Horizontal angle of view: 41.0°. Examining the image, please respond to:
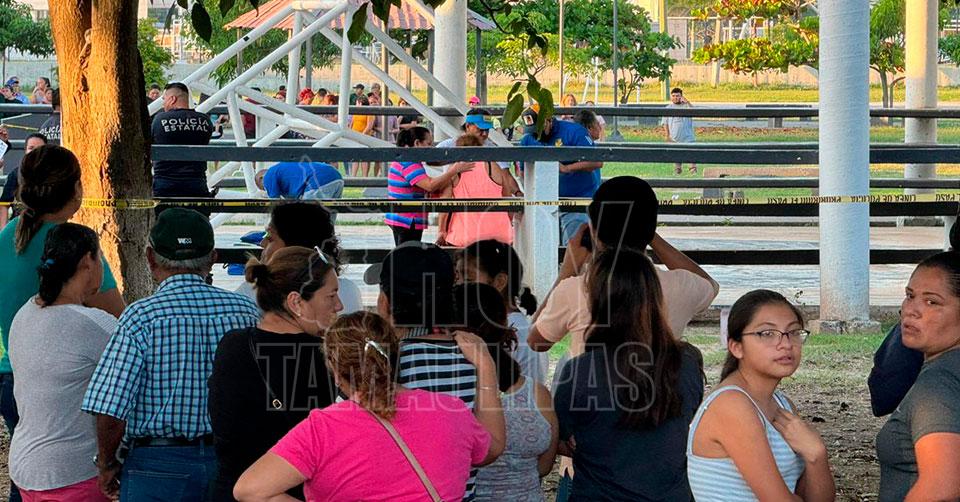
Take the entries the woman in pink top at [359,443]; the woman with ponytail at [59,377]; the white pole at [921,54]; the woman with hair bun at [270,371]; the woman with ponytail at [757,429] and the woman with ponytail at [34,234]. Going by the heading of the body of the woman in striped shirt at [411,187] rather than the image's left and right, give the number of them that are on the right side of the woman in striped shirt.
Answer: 5

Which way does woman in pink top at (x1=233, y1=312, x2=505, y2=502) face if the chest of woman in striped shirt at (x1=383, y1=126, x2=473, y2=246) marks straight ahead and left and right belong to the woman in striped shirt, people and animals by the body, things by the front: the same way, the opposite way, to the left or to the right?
to the left

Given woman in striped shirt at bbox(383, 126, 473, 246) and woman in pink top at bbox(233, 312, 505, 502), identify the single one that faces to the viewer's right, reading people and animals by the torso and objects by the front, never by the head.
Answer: the woman in striped shirt

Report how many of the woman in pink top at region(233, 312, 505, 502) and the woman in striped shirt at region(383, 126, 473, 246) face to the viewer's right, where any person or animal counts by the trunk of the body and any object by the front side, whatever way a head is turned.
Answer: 1

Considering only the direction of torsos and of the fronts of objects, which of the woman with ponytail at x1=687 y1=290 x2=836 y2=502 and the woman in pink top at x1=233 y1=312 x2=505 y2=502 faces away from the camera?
the woman in pink top

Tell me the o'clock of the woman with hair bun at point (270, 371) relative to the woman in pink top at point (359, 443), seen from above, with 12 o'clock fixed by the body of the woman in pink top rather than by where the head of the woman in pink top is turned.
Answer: The woman with hair bun is roughly at 11 o'clock from the woman in pink top.

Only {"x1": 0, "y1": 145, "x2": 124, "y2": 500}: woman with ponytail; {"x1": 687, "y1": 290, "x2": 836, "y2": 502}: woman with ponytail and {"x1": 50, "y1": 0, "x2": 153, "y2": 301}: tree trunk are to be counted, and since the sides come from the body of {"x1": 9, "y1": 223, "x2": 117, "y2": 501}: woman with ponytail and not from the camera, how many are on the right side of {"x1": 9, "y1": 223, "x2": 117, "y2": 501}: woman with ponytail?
1

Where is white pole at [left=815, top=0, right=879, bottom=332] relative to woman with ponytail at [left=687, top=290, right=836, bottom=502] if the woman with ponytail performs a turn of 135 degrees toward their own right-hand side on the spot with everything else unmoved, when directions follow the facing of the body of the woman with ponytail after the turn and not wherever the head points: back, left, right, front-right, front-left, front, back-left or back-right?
right

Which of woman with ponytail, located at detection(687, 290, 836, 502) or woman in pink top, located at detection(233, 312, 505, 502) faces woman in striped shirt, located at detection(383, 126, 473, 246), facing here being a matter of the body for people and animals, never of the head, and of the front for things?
the woman in pink top

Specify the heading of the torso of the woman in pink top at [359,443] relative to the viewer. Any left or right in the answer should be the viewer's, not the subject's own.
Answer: facing away from the viewer

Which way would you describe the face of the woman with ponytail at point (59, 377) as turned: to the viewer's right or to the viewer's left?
to the viewer's right

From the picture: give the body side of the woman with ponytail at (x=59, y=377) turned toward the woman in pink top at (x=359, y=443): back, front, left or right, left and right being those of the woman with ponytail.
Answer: right
